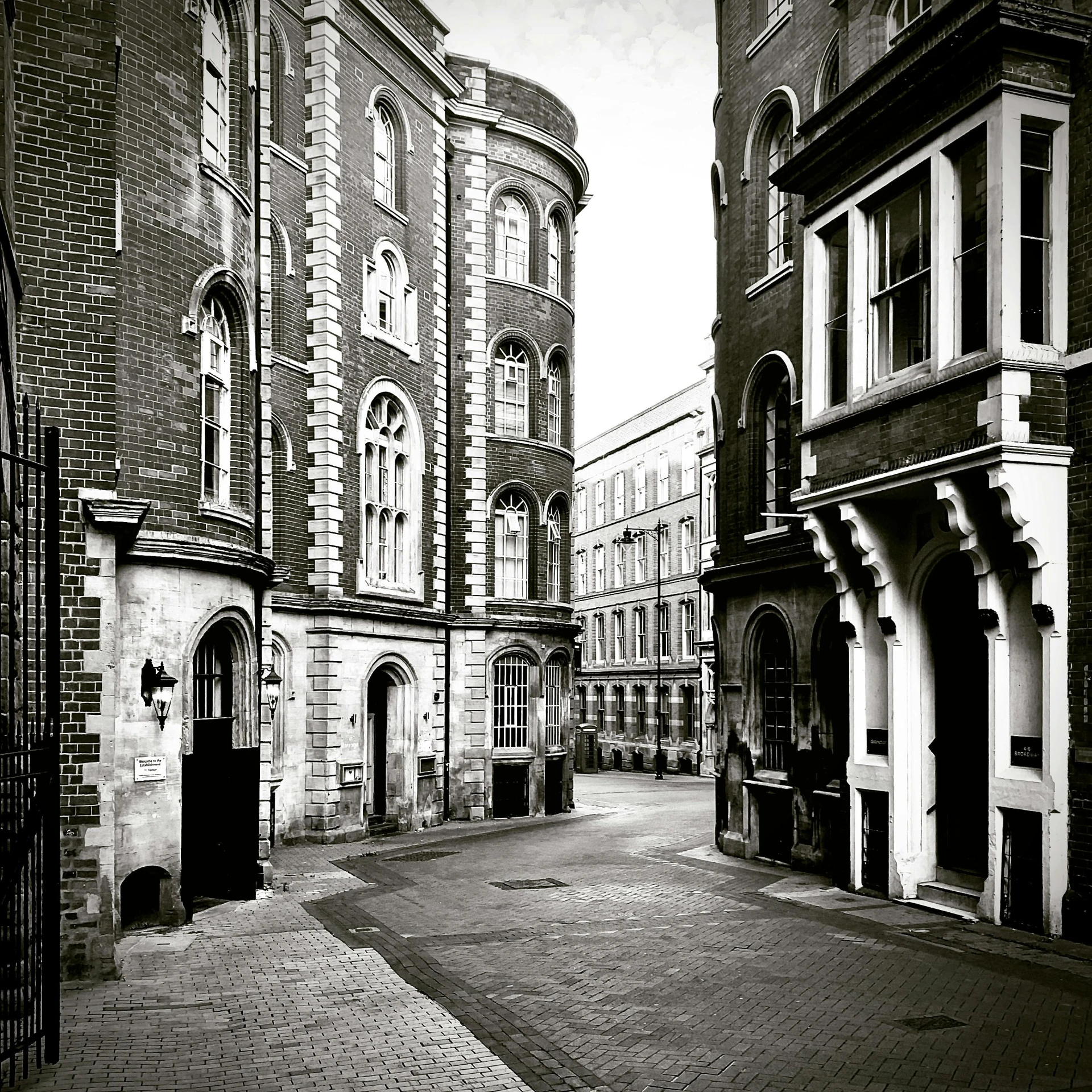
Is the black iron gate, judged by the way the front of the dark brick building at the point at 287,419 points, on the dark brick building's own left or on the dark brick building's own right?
on the dark brick building's own right

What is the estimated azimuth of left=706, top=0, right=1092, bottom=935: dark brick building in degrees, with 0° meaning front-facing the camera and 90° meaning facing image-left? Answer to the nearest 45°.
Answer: approximately 45°

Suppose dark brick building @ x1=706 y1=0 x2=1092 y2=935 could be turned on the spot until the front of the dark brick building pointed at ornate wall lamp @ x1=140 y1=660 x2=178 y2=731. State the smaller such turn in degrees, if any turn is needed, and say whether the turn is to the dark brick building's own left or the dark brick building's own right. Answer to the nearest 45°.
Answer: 0° — it already faces it
